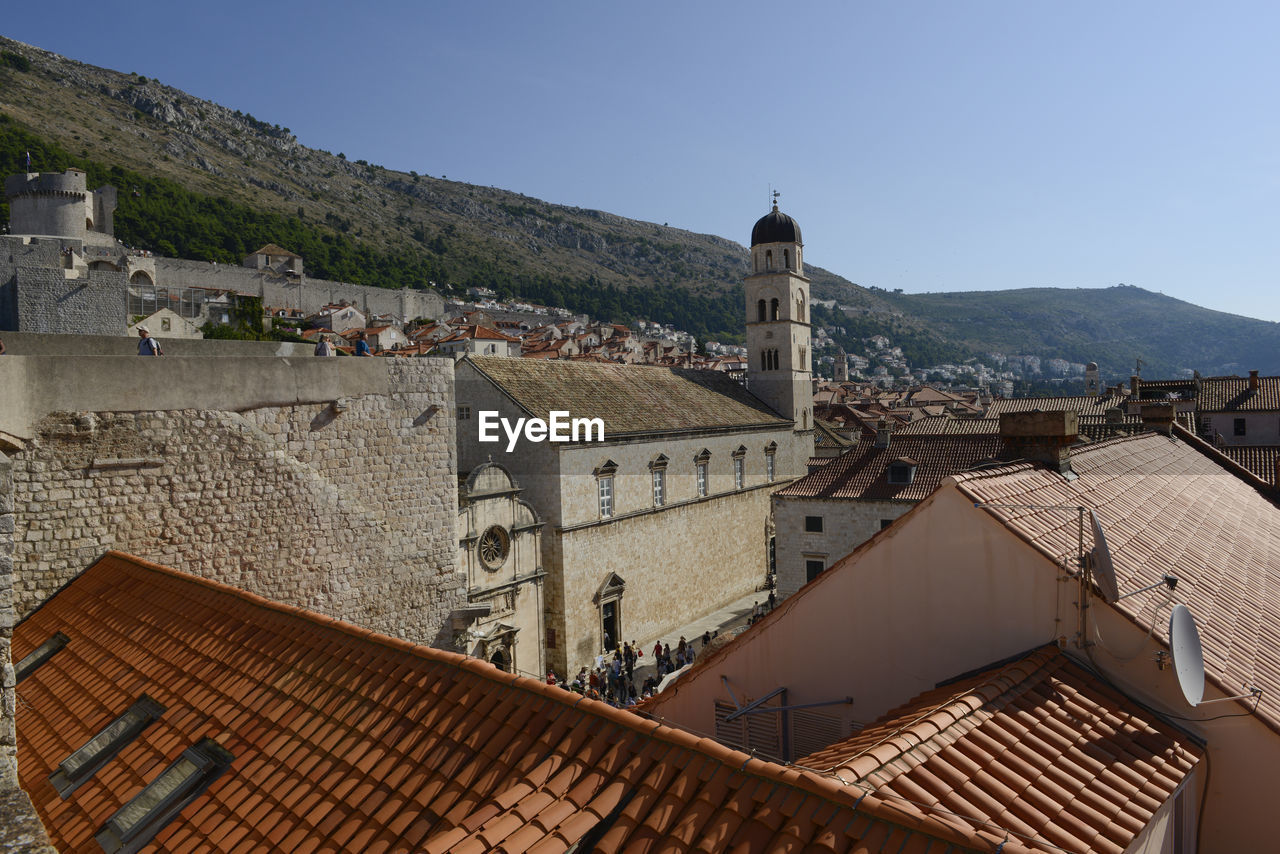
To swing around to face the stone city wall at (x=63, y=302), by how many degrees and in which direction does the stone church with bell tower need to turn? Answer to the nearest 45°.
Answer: approximately 90° to its right

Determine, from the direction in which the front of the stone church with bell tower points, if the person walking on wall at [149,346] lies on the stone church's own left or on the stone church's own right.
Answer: on the stone church's own right

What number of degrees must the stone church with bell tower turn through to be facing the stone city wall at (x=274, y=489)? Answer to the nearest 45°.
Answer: approximately 45° to its right

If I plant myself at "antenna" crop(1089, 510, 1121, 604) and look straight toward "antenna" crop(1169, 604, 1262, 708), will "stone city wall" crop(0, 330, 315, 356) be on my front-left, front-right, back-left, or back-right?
back-right
